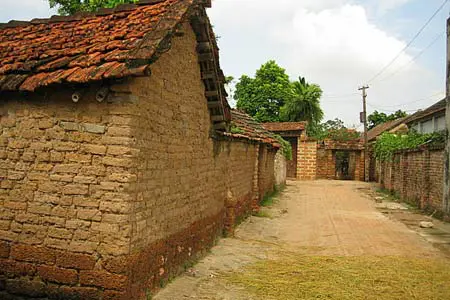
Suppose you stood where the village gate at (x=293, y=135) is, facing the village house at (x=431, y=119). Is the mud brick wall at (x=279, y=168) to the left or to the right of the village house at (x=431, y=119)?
right

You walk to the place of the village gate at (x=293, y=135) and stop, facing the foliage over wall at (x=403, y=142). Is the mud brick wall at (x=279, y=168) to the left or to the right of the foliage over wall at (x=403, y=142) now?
right

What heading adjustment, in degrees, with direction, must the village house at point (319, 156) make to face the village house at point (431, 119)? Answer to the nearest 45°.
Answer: approximately 45° to its left

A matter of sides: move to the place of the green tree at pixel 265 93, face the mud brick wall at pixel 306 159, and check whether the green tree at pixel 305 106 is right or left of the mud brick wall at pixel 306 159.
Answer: left

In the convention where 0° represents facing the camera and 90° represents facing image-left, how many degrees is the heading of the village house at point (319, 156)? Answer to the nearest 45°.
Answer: approximately 0°
